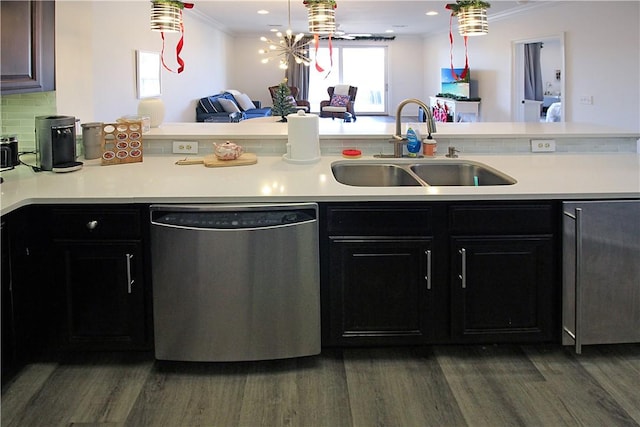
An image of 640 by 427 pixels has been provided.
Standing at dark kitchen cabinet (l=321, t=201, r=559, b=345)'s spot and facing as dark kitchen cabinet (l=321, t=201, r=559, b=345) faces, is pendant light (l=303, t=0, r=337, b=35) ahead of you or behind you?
behind

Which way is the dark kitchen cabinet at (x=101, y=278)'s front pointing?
toward the camera

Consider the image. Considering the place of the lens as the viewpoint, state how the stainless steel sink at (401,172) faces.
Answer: facing the viewer

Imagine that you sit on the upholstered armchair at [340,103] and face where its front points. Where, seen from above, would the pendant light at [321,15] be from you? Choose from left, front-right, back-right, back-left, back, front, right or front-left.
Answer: front-left

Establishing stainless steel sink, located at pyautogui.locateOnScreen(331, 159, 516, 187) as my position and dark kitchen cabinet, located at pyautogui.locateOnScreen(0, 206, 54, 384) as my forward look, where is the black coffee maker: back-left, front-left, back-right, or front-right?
front-right

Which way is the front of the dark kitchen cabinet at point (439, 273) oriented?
toward the camera

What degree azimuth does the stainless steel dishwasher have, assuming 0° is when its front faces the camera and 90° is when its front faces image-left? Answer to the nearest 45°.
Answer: approximately 0°

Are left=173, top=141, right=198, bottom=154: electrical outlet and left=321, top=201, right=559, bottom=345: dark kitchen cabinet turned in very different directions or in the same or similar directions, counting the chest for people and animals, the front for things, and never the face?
same or similar directions

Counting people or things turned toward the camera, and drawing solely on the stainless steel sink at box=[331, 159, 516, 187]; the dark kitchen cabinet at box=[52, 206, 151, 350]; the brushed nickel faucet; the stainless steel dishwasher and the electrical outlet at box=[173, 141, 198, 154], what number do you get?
4
